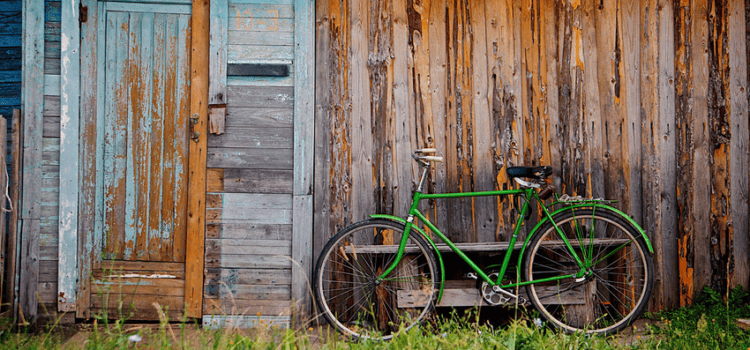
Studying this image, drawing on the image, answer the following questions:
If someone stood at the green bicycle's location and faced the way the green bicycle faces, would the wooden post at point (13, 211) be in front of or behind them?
in front

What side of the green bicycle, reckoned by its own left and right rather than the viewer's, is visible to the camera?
left
